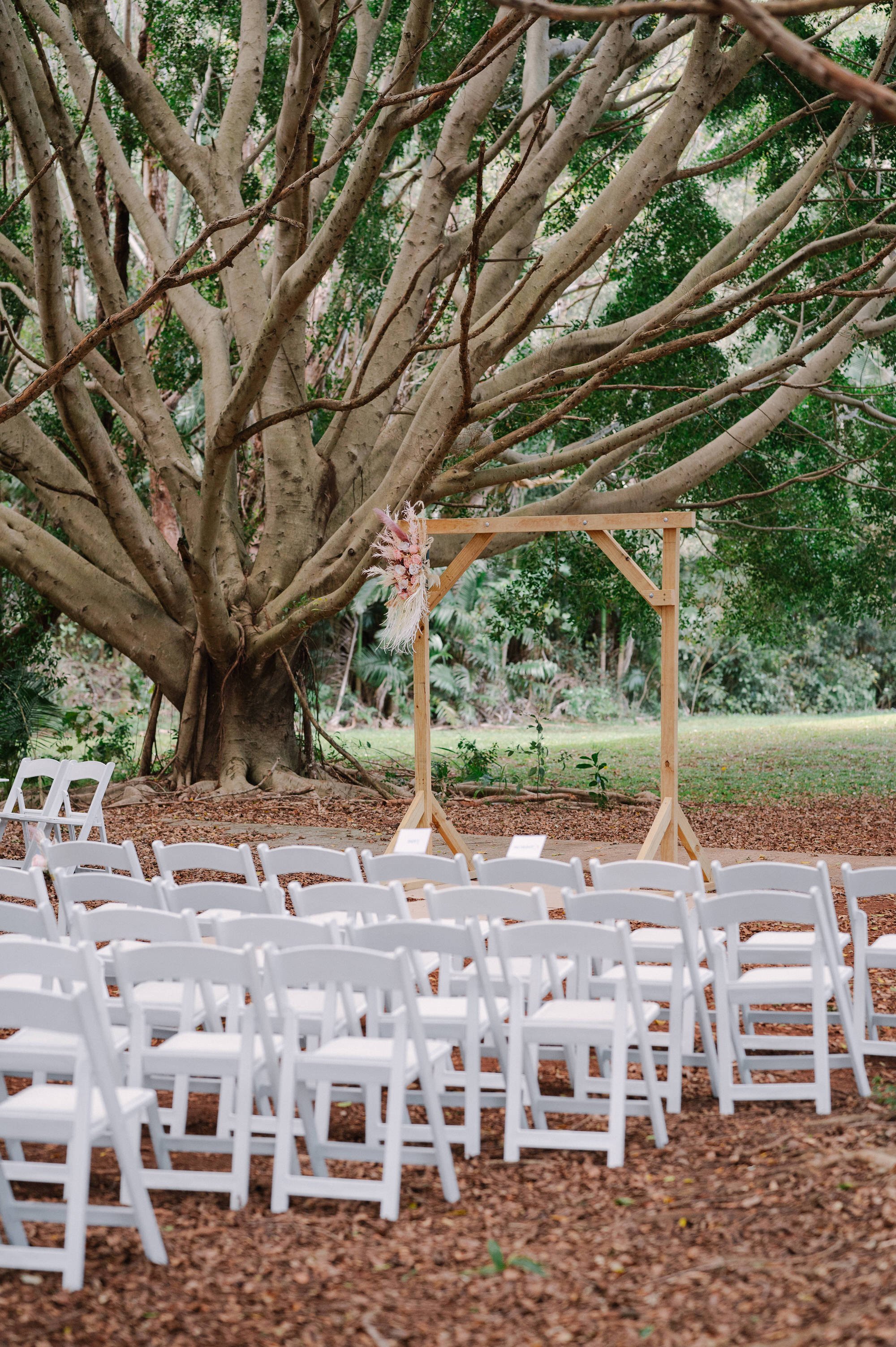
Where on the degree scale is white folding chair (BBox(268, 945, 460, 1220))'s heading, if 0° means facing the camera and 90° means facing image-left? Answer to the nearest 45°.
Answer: approximately 225°

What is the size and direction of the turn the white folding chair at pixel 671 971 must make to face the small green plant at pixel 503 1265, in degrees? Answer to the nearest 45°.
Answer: approximately 135° to its right

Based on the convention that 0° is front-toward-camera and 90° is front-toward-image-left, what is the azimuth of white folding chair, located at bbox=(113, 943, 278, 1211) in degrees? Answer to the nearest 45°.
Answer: approximately 225°

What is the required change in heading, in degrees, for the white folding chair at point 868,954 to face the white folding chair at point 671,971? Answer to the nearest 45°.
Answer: approximately 135° to its left

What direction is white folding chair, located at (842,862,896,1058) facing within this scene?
away from the camera

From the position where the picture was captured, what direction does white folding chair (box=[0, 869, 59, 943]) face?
facing away from the viewer and to the right of the viewer

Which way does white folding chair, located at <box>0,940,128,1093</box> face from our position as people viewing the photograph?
facing away from the viewer and to the right of the viewer

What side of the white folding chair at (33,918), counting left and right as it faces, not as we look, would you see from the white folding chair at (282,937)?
right

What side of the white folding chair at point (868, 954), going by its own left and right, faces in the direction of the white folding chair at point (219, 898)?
left
